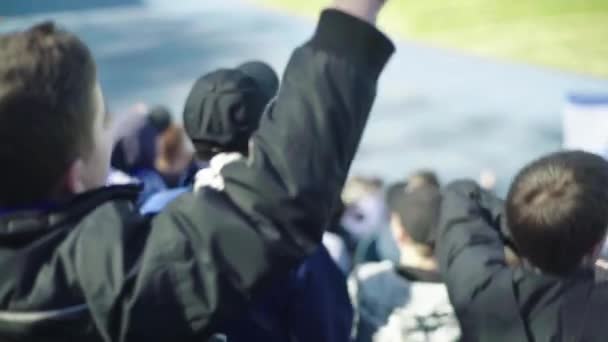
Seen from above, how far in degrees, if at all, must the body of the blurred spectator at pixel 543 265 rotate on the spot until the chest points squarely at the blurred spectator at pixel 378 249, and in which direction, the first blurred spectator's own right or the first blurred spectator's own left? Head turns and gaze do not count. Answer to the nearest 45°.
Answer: approximately 45° to the first blurred spectator's own left

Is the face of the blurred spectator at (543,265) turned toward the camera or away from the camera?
away from the camera

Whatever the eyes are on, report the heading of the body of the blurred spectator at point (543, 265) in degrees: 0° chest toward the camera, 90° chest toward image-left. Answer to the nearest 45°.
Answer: approximately 180°
